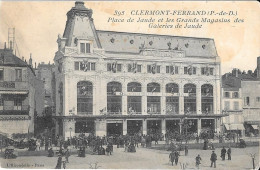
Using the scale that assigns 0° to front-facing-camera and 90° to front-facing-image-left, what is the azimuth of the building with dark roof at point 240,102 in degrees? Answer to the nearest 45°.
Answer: approximately 0°

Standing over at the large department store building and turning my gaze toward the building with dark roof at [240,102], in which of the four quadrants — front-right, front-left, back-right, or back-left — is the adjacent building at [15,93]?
back-right

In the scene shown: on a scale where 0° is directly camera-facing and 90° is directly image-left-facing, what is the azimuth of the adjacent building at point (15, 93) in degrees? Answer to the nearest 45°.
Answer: approximately 0°

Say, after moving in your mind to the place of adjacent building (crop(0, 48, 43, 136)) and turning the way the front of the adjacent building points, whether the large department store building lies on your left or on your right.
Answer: on your left

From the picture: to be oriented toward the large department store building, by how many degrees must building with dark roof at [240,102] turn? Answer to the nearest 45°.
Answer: approximately 45° to its right

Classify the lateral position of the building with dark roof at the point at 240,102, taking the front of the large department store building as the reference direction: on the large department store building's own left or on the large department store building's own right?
on the large department store building's own left

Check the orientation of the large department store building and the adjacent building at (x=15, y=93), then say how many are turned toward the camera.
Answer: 2

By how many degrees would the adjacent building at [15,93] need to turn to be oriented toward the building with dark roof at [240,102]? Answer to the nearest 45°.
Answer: approximately 90° to its left

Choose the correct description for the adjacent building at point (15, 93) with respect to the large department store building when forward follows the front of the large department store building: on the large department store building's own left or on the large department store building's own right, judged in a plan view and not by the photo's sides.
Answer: on the large department store building's own right
